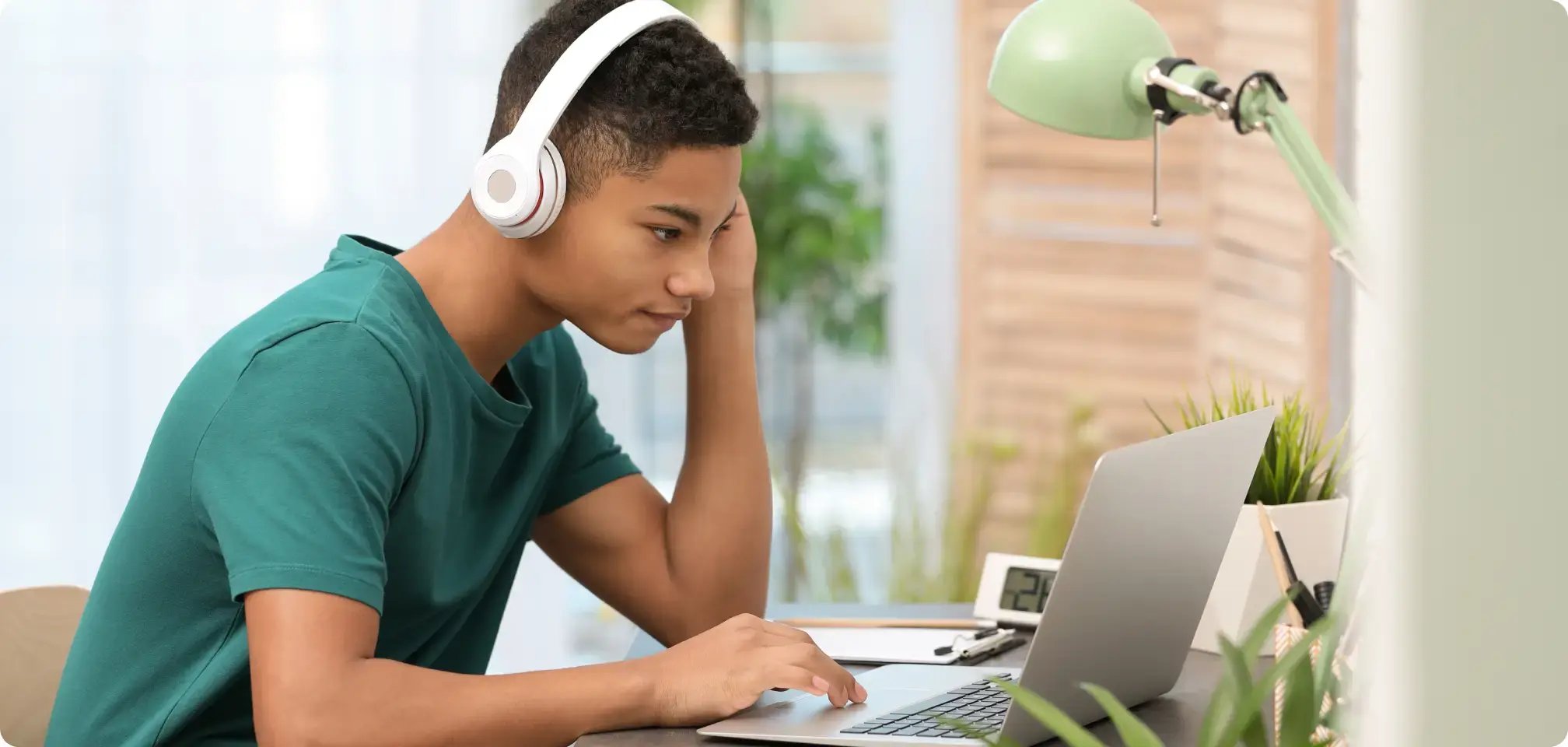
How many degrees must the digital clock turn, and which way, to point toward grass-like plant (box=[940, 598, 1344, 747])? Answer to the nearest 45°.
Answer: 0° — it already faces it

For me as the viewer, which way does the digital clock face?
facing the viewer
